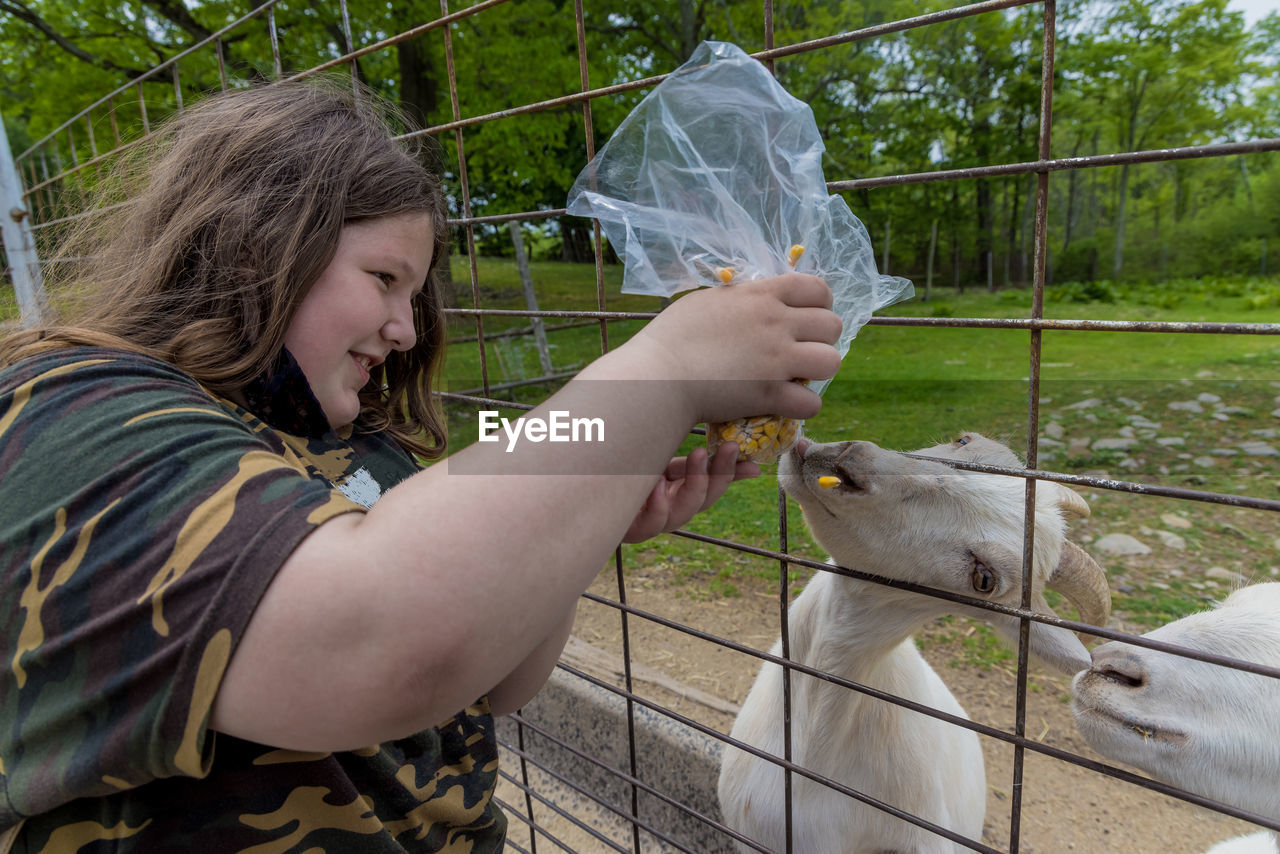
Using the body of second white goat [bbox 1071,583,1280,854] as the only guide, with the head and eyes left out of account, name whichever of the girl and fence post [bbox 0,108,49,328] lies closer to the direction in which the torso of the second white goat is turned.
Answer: the fence post

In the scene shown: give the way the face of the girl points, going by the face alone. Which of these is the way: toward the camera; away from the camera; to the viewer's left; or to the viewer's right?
to the viewer's right

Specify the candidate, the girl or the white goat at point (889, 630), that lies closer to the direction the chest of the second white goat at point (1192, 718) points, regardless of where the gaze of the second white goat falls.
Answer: the white goat

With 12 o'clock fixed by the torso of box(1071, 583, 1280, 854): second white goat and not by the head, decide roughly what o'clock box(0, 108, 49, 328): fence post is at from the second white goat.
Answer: The fence post is roughly at 12 o'clock from the second white goat.

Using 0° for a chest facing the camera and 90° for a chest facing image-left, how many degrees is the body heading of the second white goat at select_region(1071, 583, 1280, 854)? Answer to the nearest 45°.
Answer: approximately 90°

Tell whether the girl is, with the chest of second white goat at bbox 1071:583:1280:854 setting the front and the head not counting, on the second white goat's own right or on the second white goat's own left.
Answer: on the second white goat's own left
